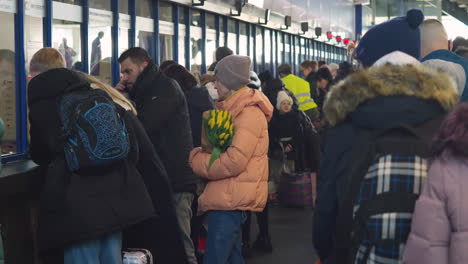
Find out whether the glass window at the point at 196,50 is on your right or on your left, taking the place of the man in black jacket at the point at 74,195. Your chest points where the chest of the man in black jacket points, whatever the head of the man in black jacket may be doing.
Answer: on your right

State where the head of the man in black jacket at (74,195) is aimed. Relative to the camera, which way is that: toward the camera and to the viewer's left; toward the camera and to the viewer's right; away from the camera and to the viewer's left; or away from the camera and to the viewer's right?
away from the camera and to the viewer's left

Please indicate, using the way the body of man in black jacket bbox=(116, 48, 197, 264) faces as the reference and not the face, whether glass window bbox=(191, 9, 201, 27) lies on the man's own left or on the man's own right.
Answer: on the man's own right

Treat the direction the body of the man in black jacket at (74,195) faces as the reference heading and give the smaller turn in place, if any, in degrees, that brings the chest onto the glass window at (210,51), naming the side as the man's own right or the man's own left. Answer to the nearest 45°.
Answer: approximately 45° to the man's own right

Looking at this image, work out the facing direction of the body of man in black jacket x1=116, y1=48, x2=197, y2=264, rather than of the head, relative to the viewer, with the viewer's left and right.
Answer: facing to the left of the viewer

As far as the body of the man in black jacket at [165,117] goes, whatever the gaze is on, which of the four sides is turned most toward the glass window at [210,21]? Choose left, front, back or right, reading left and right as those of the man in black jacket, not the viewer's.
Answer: right

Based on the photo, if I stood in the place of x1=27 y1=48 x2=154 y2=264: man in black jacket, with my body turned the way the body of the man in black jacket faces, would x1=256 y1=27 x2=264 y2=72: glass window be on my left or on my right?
on my right
